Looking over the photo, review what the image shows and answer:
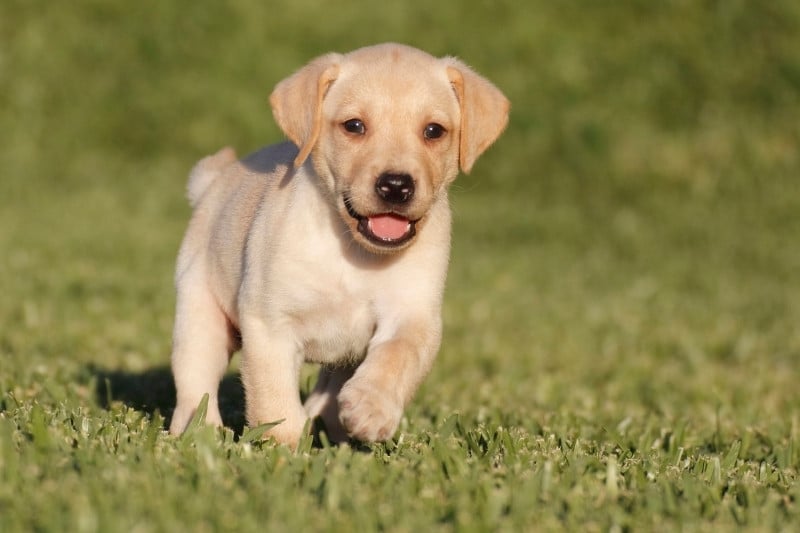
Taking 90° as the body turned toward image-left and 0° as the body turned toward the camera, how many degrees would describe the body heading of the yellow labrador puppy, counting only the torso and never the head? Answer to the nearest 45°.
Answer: approximately 315°
